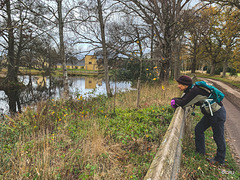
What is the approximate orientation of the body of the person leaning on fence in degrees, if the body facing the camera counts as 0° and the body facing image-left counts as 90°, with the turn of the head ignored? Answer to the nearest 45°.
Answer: approximately 90°

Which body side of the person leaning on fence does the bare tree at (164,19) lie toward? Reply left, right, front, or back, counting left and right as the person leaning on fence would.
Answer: right
